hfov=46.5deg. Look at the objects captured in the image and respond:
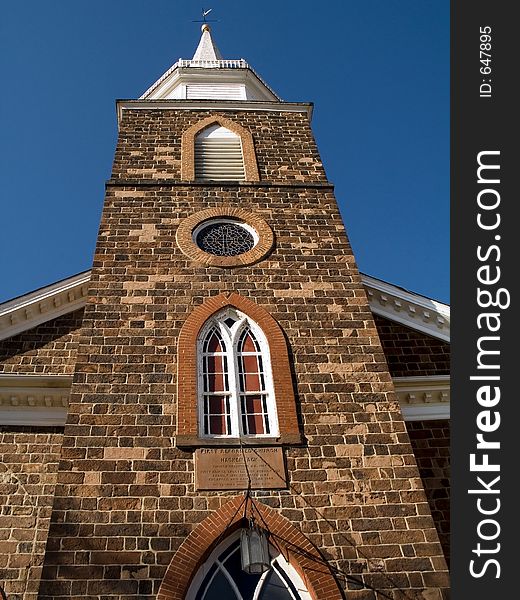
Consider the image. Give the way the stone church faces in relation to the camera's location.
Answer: facing the viewer
